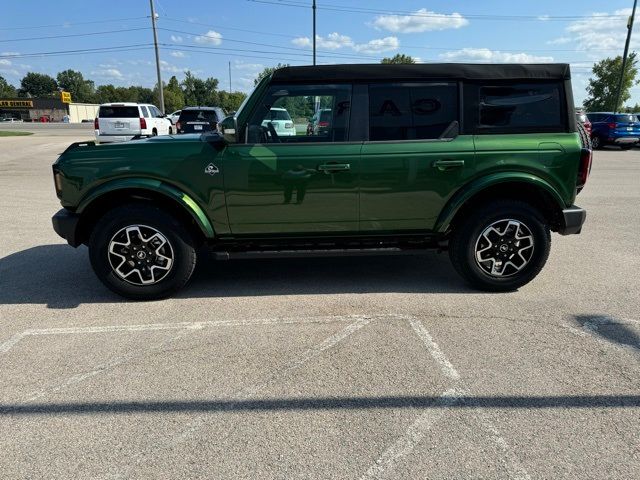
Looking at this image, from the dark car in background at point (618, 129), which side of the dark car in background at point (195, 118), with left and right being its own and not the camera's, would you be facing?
right

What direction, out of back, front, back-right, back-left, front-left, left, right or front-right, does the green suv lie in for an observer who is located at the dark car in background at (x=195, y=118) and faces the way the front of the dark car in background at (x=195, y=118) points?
back

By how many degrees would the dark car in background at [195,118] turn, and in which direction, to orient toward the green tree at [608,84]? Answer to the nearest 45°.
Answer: approximately 45° to its right

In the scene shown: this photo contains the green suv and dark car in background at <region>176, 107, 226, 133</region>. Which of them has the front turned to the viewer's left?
the green suv

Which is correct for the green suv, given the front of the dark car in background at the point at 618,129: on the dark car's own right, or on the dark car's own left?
on the dark car's own left

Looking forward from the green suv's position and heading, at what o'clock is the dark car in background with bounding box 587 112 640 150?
The dark car in background is roughly at 4 o'clock from the green suv.

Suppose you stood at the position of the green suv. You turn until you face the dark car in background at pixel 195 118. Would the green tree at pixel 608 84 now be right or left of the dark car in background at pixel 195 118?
right

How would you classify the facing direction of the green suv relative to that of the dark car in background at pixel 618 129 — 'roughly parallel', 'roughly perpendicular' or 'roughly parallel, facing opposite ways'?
roughly perpendicular

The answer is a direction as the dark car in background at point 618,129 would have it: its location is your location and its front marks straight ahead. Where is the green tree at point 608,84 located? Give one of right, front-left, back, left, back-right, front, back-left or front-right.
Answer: front-right

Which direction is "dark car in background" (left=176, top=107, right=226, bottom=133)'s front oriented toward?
away from the camera

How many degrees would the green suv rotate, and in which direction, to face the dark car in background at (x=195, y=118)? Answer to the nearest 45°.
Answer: approximately 90° to its right

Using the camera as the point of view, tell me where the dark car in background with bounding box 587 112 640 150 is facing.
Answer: facing away from the viewer and to the left of the viewer

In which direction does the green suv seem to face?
to the viewer's left

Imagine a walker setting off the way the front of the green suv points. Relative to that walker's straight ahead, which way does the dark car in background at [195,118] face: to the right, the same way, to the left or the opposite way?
to the right
